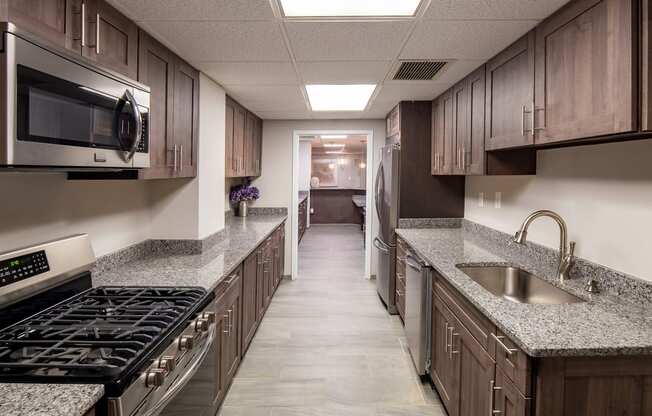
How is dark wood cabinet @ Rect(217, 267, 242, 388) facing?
to the viewer's right

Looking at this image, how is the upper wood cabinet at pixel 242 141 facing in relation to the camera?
to the viewer's right

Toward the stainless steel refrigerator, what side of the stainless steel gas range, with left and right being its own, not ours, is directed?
left

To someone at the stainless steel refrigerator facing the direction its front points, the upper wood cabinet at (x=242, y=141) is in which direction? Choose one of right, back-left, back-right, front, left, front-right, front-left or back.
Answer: front

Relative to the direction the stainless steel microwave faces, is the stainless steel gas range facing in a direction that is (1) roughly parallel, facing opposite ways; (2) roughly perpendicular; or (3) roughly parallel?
roughly parallel

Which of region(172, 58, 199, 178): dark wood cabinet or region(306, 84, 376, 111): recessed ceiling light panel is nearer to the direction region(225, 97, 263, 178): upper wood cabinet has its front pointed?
the recessed ceiling light panel

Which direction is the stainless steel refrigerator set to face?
to the viewer's left

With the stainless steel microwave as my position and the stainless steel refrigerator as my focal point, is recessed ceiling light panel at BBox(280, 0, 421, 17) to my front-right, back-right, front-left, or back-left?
front-right

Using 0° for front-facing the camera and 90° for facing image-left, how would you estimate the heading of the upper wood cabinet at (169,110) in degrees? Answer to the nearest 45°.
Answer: approximately 315°

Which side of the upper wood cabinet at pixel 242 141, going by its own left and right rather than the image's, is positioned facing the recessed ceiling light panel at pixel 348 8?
right

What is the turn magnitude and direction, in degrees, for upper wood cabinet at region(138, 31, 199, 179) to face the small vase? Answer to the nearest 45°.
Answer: approximately 135° to its left

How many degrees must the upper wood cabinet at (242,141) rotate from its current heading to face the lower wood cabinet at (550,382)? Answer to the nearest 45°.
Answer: approximately 90° to its right

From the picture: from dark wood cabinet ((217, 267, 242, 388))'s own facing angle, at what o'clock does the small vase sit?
The small vase is roughly at 9 o'clock from the dark wood cabinet.

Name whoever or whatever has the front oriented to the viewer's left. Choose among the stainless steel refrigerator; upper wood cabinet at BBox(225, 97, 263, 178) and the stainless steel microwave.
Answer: the stainless steel refrigerator

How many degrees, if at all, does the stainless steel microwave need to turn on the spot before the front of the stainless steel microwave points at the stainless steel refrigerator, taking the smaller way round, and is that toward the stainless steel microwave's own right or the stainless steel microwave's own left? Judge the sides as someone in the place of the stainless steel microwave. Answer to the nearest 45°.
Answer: approximately 90° to the stainless steel microwave's own left

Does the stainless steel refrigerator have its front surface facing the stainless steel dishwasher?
no

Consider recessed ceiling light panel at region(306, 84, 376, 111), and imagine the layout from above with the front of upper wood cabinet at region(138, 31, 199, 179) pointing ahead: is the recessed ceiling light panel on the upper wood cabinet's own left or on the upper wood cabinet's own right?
on the upper wood cabinet's own left

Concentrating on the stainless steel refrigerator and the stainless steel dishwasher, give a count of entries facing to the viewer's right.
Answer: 0
